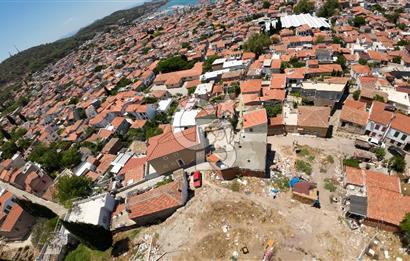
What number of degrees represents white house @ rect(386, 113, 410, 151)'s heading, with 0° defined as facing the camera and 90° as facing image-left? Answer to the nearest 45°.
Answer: approximately 45°

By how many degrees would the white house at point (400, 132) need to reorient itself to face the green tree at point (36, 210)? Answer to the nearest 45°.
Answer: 0° — it already faces it

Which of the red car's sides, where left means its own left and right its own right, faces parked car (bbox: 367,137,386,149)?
left

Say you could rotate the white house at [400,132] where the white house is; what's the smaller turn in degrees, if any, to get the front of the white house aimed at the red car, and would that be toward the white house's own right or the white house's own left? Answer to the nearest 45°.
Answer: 0° — it already faces it

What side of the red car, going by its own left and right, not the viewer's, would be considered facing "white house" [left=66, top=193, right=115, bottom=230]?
right

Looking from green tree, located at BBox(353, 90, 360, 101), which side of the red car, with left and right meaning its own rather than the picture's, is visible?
left
